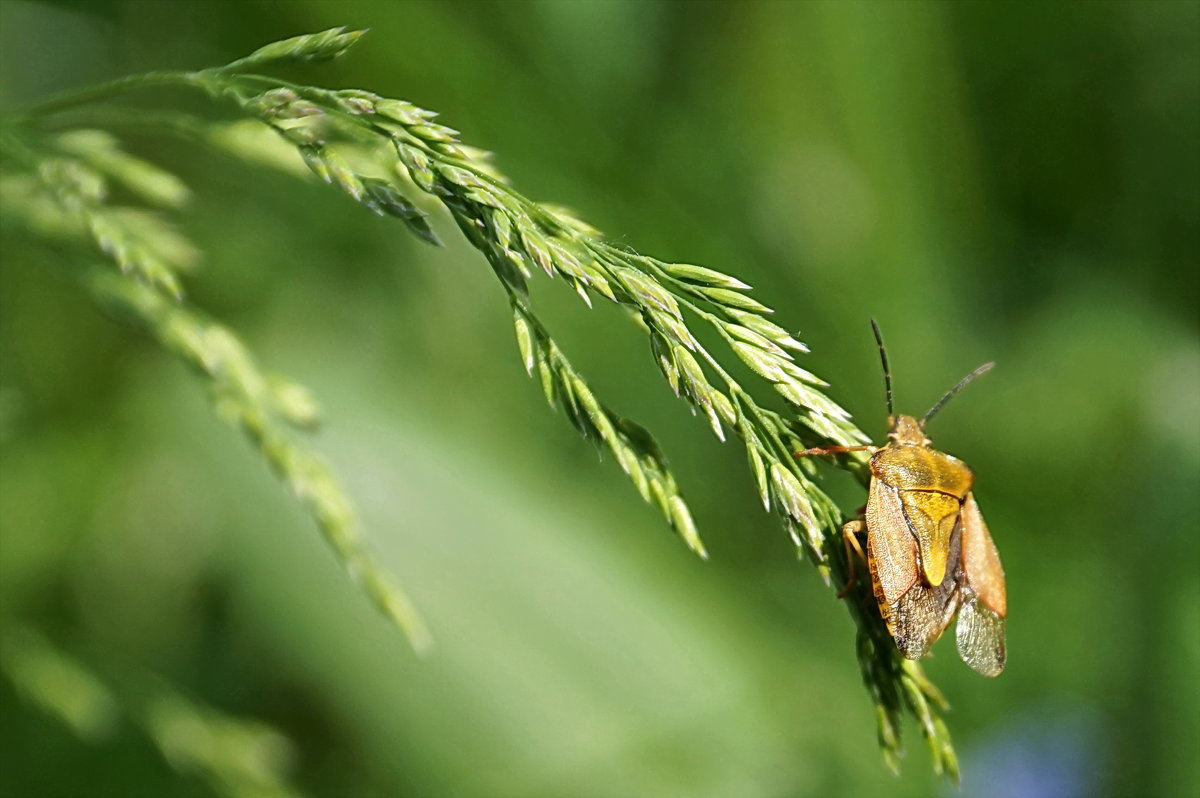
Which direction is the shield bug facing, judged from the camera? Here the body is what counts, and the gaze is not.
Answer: away from the camera
